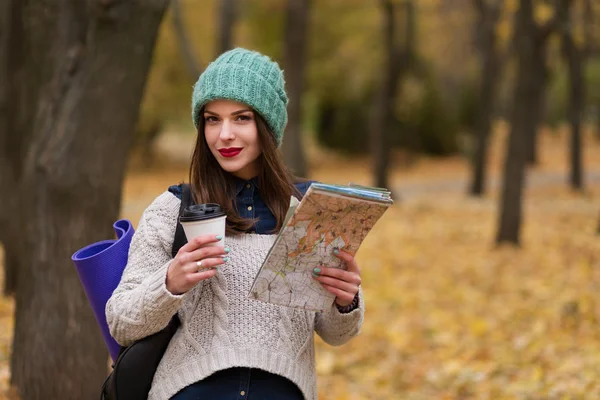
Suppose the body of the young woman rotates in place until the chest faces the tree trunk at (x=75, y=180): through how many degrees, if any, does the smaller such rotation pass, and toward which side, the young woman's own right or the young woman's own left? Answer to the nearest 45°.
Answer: approximately 135° to the young woman's own right

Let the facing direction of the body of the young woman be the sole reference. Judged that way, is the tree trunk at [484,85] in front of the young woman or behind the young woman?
behind

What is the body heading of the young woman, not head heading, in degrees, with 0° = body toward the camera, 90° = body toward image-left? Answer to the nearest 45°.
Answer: approximately 0°

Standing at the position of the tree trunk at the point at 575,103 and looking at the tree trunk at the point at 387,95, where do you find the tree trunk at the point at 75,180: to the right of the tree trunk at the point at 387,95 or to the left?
left

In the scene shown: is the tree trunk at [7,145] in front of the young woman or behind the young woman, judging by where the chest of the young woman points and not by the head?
behind

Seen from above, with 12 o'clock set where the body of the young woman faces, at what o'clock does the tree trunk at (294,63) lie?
The tree trunk is roughly at 6 o'clock from the young woman.

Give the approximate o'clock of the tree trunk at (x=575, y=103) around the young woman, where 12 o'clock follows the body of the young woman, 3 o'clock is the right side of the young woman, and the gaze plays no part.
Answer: The tree trunk is roughly at 7 o'clock from the young woman.

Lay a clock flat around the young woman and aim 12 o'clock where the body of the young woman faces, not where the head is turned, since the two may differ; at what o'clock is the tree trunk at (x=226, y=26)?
The tree trunk is roughly at 6 o'clock from the young woman.

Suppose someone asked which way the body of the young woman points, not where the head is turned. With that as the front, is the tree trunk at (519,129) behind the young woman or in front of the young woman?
behind
